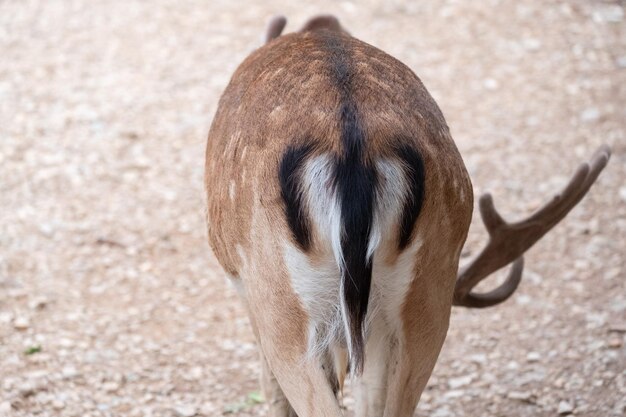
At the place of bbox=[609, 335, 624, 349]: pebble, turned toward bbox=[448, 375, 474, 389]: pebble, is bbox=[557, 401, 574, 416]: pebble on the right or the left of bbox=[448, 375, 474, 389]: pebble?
left

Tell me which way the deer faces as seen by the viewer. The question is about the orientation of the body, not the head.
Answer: away from the camera

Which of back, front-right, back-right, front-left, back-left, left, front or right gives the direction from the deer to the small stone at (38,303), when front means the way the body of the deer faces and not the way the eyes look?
front-left

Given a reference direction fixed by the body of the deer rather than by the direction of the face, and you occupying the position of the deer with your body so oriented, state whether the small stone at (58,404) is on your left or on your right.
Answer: on your left

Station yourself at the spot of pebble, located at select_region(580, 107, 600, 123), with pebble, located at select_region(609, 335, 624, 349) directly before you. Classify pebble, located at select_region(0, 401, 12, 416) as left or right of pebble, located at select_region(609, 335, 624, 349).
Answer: right

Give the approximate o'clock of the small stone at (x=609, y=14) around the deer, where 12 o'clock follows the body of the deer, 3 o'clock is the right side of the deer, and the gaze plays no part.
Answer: The small stone is roughly at 1 o'clock from the deer.

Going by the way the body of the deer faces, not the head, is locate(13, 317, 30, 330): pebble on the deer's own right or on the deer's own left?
on the deer's own left

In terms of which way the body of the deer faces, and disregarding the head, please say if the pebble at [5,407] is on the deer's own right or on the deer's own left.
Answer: on the deer's own left

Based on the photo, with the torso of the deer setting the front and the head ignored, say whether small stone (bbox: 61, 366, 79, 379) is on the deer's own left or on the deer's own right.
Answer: on the deer's own left

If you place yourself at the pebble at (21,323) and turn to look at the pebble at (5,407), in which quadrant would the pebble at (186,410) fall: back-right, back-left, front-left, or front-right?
front-left

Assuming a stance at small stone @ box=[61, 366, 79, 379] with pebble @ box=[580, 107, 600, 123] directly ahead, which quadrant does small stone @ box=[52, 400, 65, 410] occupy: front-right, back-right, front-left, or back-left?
back-right
